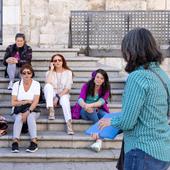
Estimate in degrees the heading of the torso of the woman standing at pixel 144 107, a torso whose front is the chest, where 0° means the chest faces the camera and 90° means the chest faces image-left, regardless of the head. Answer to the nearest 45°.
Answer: approximately 135°

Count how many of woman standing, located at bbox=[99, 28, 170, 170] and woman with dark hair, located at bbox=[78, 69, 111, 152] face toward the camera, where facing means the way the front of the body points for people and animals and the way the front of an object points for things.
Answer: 1

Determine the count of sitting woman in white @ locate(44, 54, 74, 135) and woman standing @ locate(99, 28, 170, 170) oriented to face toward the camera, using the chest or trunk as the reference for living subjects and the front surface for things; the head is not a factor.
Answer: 1

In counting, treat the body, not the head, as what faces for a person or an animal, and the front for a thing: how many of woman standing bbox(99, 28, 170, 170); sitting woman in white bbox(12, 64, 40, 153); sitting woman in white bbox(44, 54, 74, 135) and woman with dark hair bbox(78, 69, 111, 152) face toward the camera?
3

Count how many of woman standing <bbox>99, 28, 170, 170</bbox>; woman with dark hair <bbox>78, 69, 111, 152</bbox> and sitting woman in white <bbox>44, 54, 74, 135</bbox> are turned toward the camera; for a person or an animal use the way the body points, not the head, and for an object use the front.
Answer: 2

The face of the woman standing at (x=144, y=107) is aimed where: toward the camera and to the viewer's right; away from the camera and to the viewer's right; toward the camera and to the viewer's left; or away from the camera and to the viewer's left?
away from the camera and to the viewer's left

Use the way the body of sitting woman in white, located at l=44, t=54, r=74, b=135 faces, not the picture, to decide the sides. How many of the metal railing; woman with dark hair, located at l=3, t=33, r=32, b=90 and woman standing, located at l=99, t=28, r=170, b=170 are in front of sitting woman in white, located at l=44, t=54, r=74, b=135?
1

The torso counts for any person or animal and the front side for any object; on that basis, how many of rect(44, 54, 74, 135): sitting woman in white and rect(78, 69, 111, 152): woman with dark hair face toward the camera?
2

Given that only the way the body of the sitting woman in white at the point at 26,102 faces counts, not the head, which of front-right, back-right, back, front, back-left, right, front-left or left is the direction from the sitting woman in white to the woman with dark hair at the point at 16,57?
back
